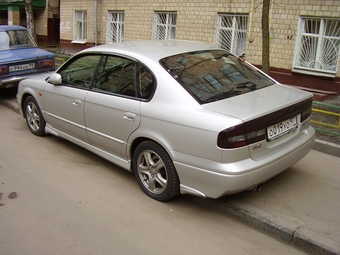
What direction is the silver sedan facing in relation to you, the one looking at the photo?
facing away from the viewer and to the left of the viewer

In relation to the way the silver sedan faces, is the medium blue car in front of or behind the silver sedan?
in front
